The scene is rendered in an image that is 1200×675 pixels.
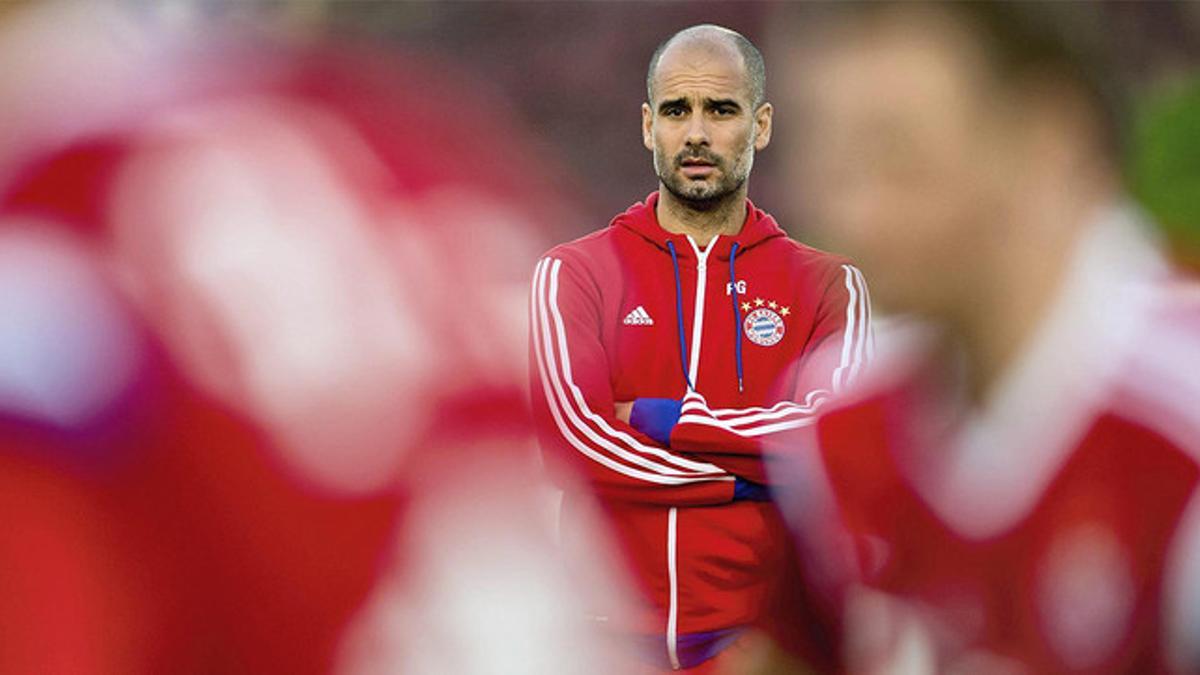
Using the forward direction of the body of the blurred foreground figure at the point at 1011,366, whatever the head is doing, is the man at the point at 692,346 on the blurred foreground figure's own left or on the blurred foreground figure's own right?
on the blurred foreground figure's own right

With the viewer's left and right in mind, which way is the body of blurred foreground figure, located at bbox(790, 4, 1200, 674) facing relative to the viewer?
facing the viewer and to the left of the viewer

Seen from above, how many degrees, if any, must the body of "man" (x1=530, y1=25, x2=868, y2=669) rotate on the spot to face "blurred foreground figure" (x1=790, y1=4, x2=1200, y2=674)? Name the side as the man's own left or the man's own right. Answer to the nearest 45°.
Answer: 0° — they already face them

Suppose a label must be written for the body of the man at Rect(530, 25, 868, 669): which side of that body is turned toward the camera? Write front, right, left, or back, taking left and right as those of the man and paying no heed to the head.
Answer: front

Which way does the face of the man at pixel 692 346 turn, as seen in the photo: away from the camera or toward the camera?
toward the camera

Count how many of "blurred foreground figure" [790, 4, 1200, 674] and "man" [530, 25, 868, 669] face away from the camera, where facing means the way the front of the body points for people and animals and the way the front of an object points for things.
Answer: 0
